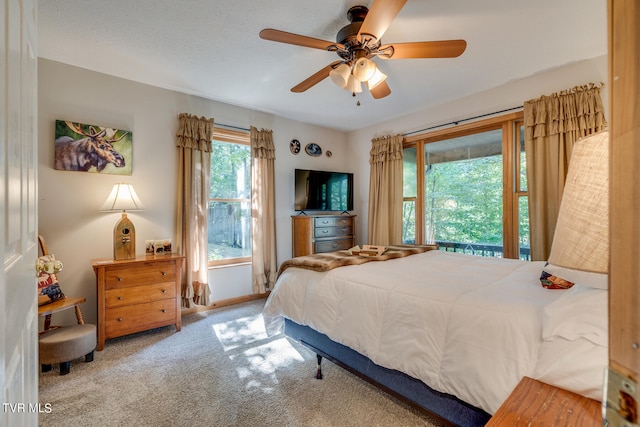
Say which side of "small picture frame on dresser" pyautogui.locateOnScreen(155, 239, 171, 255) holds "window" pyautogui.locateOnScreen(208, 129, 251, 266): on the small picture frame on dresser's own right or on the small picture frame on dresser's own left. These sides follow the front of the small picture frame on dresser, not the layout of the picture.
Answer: on the small picture frame on dresser's own left

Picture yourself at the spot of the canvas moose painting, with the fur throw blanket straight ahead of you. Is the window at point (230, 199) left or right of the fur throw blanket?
left

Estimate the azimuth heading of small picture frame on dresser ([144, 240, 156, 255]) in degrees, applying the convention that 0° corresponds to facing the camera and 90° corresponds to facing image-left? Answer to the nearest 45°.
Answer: approximately 0°

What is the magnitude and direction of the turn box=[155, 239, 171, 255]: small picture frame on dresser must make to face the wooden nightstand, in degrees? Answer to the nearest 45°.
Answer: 0° — it already faces it

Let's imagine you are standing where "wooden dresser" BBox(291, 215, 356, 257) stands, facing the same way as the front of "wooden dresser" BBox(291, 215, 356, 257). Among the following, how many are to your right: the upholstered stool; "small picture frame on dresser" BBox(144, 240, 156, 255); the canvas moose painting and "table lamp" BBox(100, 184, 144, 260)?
4

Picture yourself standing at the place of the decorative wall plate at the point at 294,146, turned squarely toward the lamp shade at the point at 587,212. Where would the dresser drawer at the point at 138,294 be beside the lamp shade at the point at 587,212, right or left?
right

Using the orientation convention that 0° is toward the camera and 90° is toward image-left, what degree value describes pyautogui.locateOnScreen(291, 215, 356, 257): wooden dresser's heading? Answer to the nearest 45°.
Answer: approximately 315°

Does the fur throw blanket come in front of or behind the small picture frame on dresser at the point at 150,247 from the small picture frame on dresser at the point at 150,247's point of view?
in front

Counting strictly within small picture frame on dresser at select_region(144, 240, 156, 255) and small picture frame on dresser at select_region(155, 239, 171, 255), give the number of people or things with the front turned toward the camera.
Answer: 2
